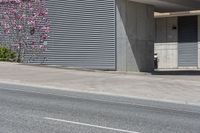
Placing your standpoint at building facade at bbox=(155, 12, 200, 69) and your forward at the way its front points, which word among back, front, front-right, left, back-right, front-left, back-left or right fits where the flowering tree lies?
front-right

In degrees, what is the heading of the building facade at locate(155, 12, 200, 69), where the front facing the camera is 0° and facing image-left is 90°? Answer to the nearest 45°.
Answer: approximately 0°
